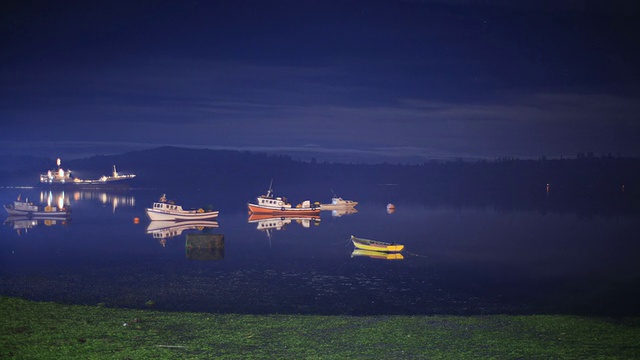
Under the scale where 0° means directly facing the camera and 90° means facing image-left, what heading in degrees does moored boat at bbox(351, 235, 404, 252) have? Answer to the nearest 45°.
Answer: approximately 90°
